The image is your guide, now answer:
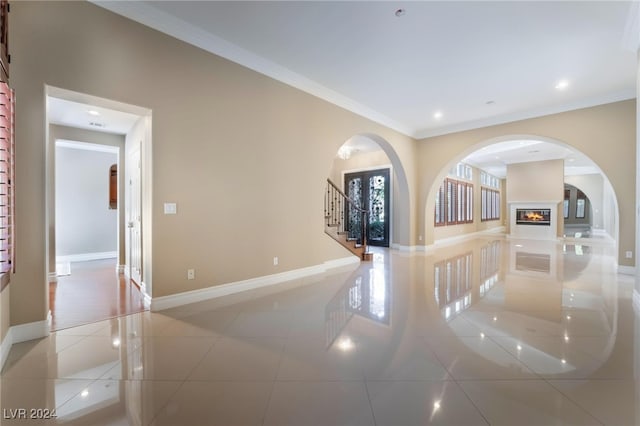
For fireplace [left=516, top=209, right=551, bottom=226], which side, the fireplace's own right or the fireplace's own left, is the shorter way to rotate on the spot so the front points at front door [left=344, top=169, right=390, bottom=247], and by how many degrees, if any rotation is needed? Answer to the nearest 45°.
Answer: approximately 45° to the fireplace's own right

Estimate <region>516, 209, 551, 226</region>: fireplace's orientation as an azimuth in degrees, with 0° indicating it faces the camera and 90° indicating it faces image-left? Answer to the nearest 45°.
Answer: approximately 0°

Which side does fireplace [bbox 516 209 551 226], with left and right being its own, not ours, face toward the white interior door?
front
